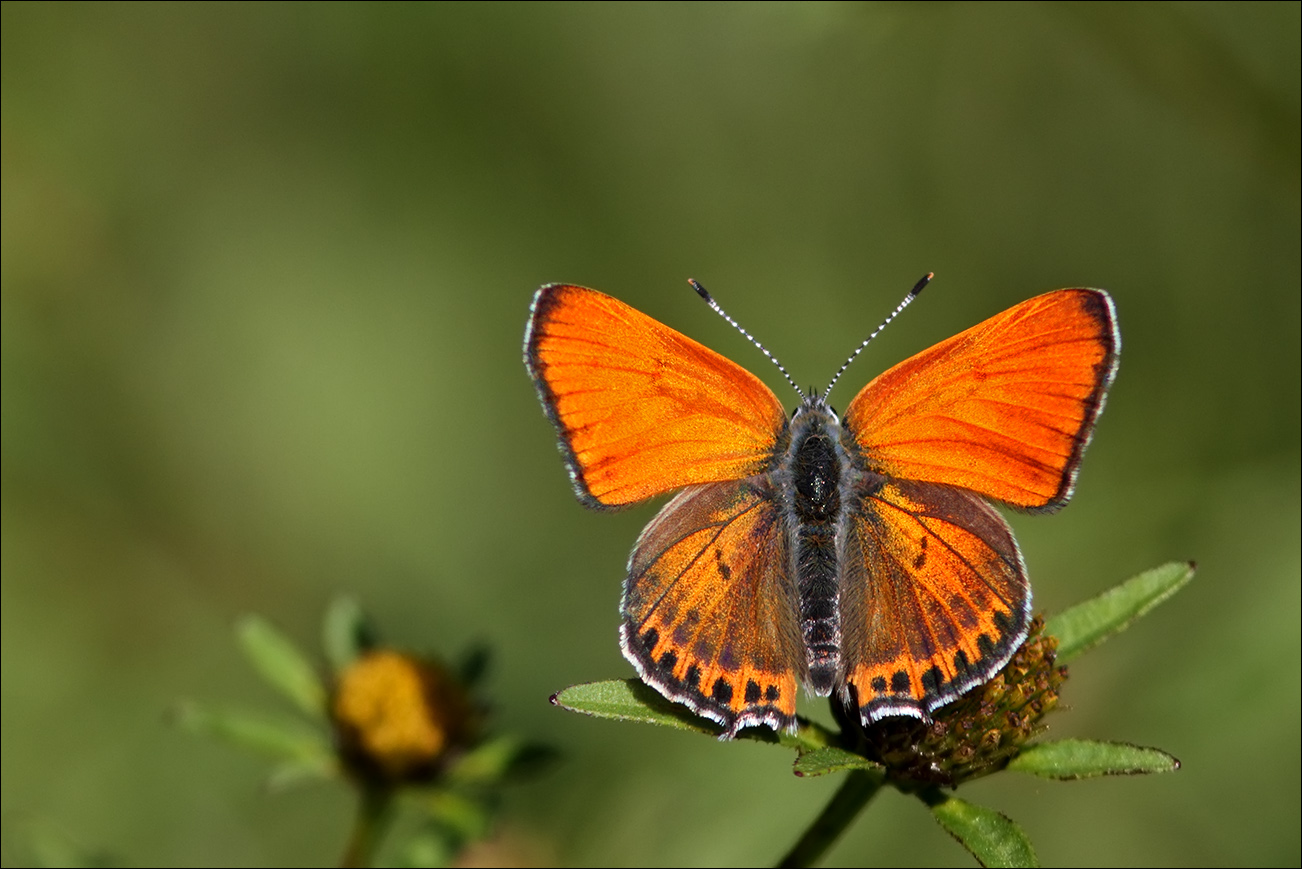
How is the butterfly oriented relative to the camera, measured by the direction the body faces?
away from the camera
